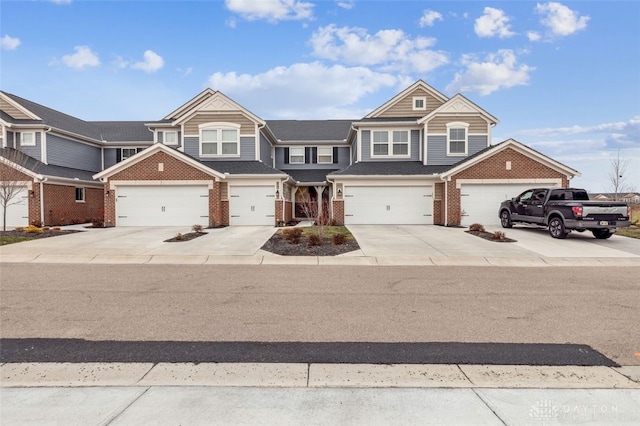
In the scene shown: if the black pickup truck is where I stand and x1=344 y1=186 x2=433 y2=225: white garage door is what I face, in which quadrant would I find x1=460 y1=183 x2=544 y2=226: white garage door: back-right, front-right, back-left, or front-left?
front-right

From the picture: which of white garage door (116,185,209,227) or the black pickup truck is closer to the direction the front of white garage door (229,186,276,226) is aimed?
the black pickup truck

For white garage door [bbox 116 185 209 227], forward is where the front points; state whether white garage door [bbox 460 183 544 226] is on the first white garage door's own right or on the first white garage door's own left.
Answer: on the first white garage door's own left

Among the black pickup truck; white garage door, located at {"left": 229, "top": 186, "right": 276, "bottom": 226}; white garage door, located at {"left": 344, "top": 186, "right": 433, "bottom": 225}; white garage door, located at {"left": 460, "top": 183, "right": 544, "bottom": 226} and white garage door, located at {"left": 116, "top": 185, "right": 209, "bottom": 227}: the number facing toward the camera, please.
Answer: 4

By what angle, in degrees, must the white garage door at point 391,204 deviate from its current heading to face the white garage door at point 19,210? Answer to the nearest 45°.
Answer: approximately 90° to its right

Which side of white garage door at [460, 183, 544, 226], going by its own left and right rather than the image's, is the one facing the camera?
front

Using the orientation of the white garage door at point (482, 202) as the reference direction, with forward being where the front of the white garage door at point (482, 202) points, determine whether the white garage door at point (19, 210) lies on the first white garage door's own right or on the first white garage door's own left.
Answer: on the first white garage door's own right

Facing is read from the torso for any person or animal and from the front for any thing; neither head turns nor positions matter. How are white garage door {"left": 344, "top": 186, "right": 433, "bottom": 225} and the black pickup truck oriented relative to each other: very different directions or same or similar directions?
very different directions

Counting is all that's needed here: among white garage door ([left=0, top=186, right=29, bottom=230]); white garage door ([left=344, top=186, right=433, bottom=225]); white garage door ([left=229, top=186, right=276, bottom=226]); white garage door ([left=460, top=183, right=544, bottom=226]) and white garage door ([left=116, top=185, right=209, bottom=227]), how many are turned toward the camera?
5

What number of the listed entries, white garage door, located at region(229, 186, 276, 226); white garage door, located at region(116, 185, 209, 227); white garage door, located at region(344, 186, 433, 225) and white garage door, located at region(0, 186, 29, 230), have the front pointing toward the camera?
4

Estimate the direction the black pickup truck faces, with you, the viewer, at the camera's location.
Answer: facing away from the viewer and to the left of the viewer

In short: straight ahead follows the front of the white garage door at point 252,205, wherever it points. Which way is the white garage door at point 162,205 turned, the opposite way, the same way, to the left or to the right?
the same way

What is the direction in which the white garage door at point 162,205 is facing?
toward the camera

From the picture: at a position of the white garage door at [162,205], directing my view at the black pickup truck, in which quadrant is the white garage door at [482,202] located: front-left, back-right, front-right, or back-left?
front-left

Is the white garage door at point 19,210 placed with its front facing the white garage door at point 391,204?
no

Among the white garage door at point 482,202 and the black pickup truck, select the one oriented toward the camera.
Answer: the white garage door

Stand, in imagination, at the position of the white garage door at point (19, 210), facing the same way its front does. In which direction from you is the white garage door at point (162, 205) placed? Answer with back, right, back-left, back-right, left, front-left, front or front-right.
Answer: front-left

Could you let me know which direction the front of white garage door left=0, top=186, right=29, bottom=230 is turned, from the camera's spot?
facing the viewer
